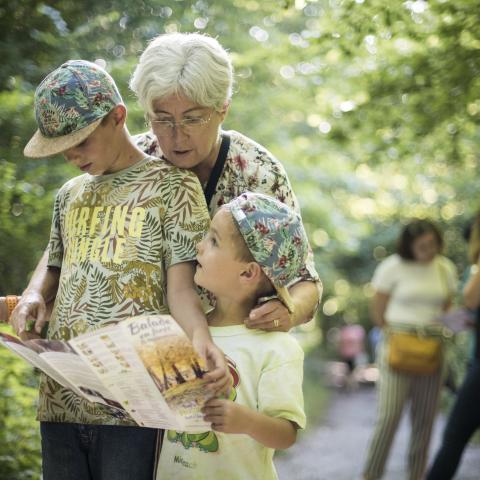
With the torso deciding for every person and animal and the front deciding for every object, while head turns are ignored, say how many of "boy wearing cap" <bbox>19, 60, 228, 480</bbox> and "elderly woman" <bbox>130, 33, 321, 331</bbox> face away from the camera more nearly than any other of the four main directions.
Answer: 0

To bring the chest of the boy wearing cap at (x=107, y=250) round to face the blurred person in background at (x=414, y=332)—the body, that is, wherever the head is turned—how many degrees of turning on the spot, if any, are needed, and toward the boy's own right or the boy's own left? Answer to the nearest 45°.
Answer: approximately 180°

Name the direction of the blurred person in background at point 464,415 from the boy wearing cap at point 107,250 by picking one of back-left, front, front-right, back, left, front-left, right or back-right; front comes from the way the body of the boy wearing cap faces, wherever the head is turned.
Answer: back

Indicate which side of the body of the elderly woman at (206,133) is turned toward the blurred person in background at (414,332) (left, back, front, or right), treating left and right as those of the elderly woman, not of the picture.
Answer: back

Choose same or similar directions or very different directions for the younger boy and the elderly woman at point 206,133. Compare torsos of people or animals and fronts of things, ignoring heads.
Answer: same or similar directions

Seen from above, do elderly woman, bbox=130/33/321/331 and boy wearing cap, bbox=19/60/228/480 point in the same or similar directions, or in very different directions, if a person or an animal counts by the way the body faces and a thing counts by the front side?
same or similar directions

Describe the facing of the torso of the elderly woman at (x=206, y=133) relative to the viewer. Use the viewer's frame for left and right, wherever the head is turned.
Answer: facing the viewer and to the left of the viewer

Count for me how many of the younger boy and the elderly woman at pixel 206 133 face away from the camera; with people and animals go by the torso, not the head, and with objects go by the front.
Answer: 0

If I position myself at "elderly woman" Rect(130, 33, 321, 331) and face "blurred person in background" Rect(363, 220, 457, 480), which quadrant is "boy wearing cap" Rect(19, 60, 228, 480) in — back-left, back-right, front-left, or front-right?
back-left

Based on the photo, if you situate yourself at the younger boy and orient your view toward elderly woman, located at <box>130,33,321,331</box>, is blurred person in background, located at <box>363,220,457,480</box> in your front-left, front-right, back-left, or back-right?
front-right

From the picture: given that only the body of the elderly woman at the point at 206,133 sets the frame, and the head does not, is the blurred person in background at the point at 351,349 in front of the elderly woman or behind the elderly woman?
behind

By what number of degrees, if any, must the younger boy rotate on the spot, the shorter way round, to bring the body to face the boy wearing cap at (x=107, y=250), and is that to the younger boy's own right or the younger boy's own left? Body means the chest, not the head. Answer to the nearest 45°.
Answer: approximately 45° to the younger boy's own right

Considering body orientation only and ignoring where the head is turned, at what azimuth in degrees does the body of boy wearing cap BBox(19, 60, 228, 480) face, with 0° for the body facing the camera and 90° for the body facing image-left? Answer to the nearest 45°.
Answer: approximately 45°
